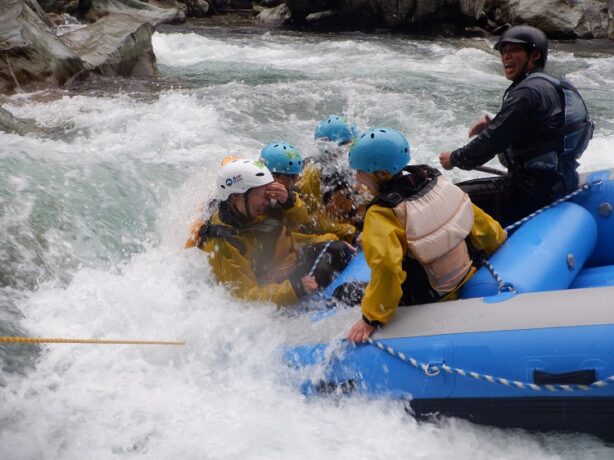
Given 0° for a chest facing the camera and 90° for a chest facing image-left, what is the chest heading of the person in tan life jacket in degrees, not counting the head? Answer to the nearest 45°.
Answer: approximately 135°

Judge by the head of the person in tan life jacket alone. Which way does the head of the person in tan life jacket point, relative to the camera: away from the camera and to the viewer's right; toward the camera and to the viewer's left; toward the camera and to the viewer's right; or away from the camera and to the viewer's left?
away from the camera and to the viewer's left

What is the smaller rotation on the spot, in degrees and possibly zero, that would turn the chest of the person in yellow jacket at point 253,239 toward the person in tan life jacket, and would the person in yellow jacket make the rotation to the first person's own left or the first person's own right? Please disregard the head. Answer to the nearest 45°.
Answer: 0° — they already face them

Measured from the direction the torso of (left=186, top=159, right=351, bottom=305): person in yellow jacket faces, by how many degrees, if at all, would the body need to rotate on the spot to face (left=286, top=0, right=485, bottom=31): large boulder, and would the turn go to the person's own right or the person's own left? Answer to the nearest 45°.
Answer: approximately 135° to the person's own left

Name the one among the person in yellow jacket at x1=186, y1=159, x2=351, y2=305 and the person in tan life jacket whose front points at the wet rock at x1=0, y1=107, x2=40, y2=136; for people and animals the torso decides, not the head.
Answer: the person in tan life jacket

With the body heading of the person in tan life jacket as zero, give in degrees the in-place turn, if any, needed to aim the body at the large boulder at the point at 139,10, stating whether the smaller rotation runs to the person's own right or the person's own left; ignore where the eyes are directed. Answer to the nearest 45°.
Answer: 0° — they already face it

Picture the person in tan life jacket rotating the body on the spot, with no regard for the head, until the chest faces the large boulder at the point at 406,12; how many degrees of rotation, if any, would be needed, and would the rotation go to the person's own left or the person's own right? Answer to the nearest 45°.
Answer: approximately 45° to the person's own right

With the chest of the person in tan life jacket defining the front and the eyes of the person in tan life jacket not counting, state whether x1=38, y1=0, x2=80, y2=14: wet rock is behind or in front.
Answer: in front

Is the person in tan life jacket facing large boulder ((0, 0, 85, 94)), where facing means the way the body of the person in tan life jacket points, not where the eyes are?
yes

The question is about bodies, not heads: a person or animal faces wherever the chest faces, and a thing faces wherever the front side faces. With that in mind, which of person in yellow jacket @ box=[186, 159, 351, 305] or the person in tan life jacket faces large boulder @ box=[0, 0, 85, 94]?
the person in tan life jacket

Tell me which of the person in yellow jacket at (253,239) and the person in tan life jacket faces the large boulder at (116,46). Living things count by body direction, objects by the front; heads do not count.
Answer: the person in tan life jacket

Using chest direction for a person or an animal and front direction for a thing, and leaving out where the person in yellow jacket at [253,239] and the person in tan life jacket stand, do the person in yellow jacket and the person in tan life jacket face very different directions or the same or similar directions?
very different directions

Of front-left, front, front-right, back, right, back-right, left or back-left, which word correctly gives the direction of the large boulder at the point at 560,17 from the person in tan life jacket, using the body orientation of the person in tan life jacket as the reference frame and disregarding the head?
front-right

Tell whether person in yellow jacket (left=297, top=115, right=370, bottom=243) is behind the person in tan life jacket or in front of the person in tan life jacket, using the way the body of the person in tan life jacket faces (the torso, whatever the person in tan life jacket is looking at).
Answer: in front
